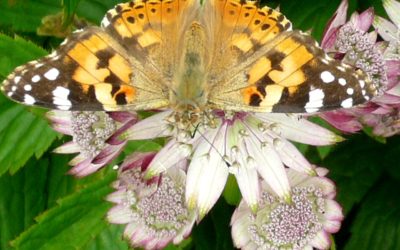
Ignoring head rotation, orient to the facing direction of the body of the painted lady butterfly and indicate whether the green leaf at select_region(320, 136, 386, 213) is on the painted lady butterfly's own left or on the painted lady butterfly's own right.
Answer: on the painted lady butterfly's own left

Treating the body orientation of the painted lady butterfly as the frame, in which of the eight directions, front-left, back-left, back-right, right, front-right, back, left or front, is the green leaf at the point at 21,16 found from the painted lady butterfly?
back-right

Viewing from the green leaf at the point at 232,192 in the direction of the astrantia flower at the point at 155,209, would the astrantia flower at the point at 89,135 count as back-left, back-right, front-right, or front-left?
front-right

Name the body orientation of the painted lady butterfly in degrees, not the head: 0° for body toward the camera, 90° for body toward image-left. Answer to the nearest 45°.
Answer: approximately 0°

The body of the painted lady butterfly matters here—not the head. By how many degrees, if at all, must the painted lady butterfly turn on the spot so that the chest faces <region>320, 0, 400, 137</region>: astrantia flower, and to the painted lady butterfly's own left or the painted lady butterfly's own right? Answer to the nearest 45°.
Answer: approximately 90° to the painted lady butterfly's own left

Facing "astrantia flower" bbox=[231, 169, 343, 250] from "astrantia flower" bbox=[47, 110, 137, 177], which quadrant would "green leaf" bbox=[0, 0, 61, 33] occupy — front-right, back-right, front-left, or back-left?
back-left

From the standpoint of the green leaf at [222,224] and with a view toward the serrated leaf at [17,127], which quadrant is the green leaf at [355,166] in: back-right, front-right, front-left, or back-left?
back-right
